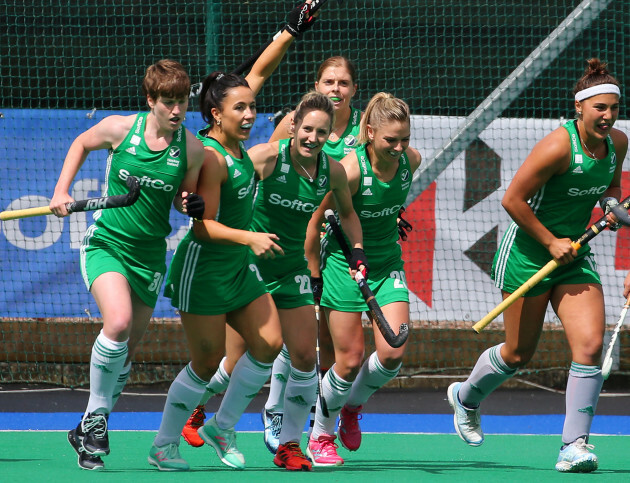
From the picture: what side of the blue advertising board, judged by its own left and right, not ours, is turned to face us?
front
